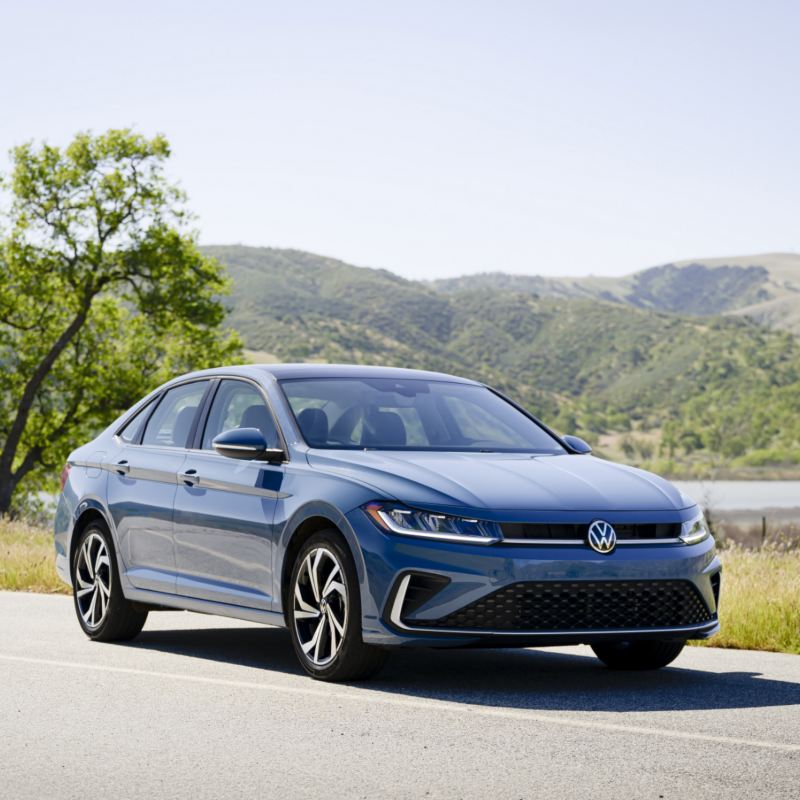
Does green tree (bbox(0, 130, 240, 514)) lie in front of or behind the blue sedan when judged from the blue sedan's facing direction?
behind

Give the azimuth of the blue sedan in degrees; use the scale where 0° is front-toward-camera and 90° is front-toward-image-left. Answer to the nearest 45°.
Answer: approximately 315°
